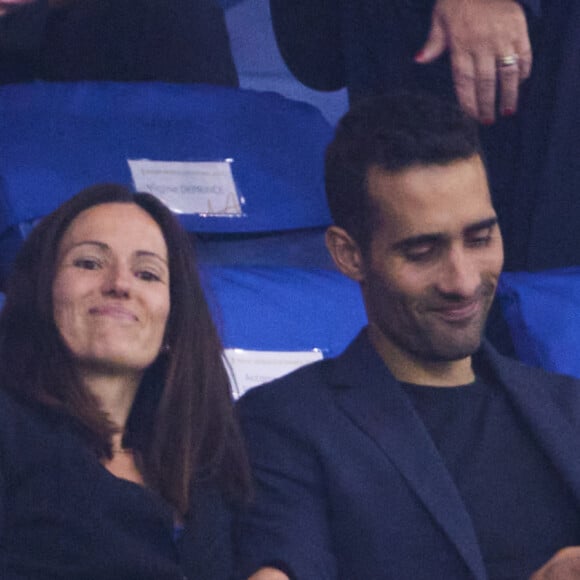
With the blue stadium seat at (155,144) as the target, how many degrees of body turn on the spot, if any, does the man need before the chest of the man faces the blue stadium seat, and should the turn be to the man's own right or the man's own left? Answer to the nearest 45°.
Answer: approximately 180°

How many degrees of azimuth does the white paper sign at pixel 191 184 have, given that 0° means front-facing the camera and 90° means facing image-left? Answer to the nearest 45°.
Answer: approximately 0°

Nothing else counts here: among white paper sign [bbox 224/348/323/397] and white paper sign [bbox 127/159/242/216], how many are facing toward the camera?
2

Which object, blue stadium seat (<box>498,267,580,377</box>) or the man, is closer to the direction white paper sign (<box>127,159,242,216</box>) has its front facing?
the man

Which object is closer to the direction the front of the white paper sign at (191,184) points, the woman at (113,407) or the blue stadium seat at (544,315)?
the woman

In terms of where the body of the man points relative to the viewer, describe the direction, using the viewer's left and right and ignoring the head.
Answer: facing the viewer and to the right of the viewer
